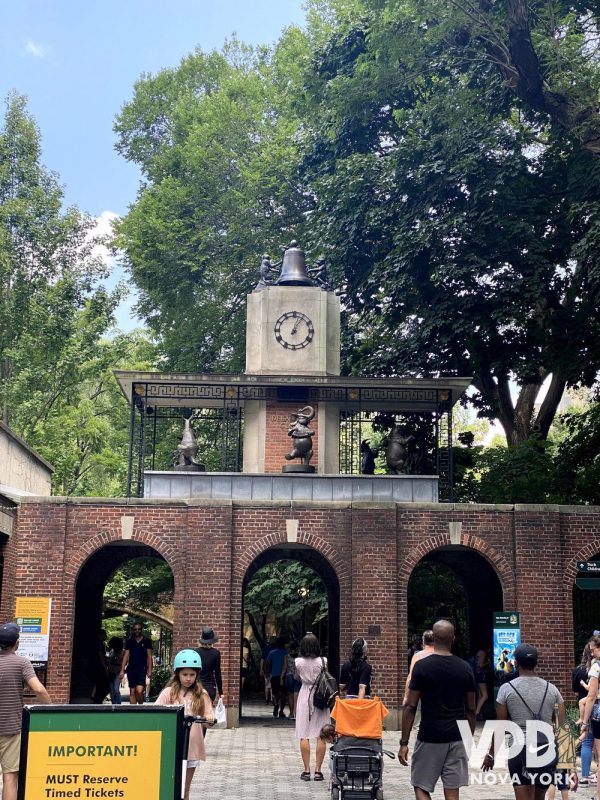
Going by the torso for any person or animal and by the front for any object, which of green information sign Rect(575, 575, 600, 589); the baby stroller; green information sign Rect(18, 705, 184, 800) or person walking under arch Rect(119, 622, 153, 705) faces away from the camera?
the baby stroller

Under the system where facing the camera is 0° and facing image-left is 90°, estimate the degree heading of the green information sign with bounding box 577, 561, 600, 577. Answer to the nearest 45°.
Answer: approximately 0°

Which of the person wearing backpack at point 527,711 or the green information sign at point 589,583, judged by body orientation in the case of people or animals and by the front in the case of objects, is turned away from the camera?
the person wearing backpack

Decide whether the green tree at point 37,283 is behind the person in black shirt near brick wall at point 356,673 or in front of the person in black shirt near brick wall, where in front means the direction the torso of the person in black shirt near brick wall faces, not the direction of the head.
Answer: in front

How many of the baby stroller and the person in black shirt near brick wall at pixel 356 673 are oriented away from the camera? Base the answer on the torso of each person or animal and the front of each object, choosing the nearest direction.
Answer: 2

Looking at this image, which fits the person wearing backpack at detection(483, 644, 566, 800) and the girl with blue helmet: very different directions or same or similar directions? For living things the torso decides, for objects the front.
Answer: very different directions

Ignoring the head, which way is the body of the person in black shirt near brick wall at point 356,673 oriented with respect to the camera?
away from the camera

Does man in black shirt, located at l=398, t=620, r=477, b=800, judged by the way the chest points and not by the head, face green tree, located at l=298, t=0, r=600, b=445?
yes

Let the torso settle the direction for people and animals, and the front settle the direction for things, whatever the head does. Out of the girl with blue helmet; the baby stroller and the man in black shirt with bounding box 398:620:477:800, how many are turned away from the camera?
2

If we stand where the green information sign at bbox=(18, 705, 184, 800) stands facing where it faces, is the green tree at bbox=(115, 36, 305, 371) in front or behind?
behind

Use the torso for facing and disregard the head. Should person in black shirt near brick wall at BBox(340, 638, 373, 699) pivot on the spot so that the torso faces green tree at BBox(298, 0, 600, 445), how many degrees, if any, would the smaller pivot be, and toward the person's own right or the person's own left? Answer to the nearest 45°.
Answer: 0° — they already face it

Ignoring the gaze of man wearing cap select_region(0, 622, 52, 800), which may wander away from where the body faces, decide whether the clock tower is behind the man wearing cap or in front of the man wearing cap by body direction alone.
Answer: in front
